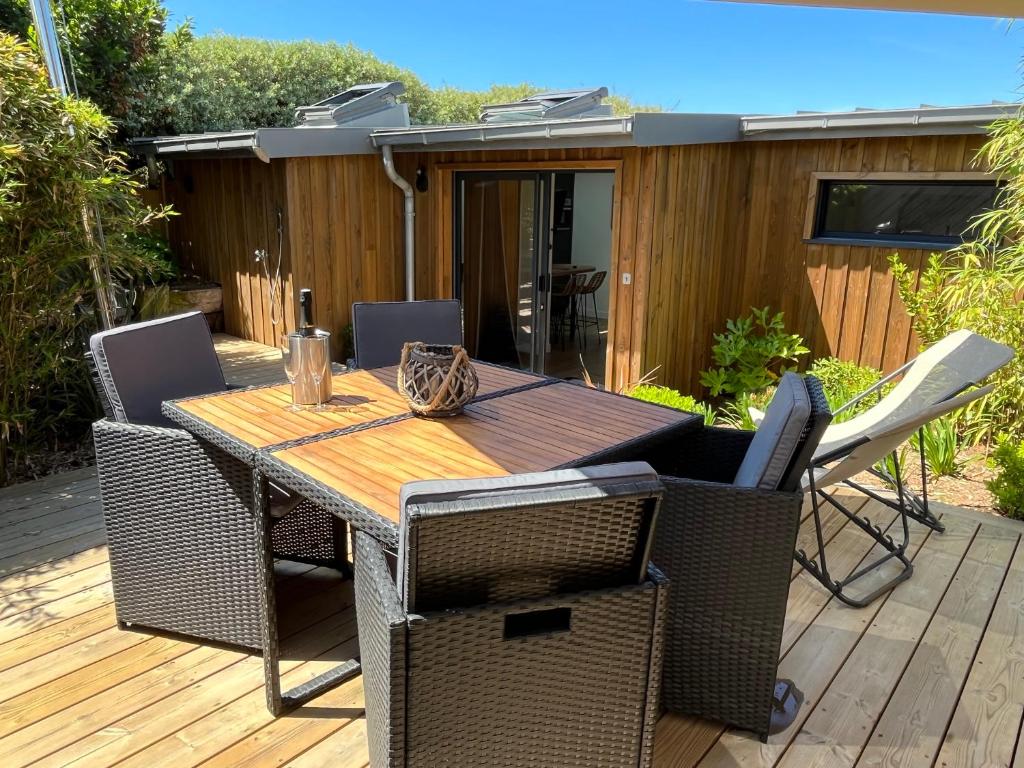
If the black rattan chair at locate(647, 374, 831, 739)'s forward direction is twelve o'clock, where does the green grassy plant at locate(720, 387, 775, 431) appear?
The green grassy plant is roughly at 3 o'clock from the black rattan chair.

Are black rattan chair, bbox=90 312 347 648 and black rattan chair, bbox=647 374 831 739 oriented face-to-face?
yes

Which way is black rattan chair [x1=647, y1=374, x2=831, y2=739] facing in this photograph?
to the viewer's left

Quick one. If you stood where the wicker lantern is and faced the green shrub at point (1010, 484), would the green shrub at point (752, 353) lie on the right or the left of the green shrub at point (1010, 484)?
left

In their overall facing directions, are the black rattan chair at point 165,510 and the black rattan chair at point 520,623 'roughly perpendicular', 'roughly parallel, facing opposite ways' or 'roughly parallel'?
roughly perpendicular

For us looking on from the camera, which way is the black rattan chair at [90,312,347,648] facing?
facing the viewer and to the right of the viewer

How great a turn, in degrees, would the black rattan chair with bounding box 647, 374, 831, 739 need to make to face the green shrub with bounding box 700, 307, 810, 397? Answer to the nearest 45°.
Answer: approximately 90° to its right

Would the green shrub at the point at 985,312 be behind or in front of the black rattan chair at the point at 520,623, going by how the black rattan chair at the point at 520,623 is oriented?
in front

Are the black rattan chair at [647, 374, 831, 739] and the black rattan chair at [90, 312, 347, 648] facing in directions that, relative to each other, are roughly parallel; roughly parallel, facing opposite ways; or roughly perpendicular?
roughly parallel, facing opposite ways

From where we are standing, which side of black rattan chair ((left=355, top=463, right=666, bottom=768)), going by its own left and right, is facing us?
back

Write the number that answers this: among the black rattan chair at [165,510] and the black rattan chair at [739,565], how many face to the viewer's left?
1

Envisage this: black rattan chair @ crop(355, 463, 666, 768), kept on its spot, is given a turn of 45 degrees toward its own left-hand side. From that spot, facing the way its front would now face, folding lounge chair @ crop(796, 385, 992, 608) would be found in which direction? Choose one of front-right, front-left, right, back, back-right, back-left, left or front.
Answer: right

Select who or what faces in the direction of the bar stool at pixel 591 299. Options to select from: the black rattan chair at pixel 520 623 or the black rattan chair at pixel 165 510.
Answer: the black rattan chair at pixel 520 623

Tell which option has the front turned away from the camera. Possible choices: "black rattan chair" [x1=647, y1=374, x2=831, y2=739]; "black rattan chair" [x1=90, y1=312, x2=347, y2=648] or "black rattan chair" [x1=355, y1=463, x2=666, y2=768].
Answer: "black rattan chair" [x1=355, y1=463, x2=666, y2=768]

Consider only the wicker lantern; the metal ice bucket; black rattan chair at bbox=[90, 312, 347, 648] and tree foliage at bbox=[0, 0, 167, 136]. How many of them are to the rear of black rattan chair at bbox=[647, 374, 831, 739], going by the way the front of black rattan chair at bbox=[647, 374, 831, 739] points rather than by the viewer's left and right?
0

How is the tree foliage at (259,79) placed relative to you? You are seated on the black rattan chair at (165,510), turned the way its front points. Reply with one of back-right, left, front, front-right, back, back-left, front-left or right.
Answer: back-left

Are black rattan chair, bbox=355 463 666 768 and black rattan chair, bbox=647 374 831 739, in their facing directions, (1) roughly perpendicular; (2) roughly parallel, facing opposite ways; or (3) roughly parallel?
roughly perpendicular
